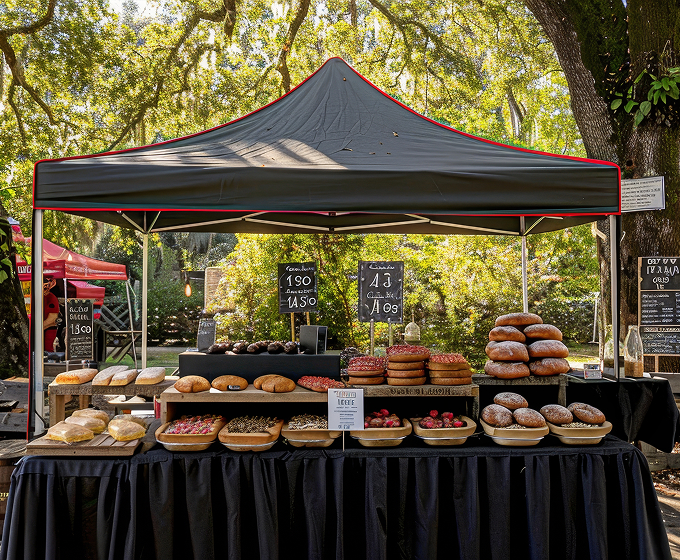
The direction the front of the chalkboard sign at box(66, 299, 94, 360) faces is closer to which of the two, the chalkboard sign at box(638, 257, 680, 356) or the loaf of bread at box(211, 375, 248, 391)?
the loaf of bread

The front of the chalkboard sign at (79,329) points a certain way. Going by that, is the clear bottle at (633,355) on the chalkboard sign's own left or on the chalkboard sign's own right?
on the chalkboard sign's own left

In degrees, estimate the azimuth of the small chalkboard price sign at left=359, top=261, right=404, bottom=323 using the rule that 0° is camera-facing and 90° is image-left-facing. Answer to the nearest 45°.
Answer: approximately 0°

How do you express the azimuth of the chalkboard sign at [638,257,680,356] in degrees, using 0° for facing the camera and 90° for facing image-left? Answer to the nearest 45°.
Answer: approximately 0°
